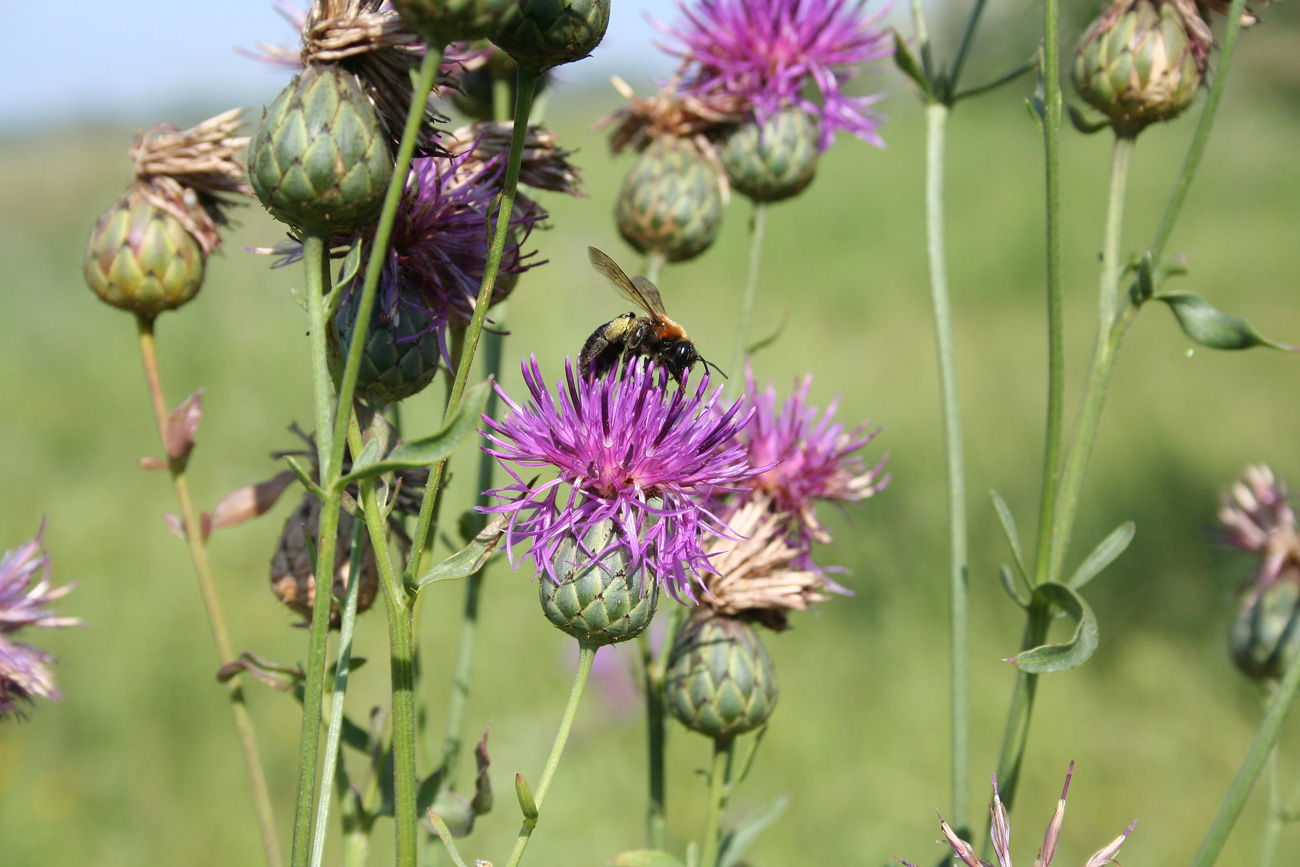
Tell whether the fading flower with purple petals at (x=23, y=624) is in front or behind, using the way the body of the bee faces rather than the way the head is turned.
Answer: behind

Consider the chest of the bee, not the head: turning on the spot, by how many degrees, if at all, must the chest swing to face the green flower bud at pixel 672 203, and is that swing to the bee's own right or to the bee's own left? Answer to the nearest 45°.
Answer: approximately 90° to the bee's own left

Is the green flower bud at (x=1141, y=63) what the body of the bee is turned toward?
yes

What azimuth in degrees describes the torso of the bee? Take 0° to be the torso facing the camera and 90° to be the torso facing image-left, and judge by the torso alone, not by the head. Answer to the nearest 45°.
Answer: approximately 270°

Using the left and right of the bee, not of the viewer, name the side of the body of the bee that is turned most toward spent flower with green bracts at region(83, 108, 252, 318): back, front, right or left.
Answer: back

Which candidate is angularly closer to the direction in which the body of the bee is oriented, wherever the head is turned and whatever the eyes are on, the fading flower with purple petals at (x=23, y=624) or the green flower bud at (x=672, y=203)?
the green flower bud
